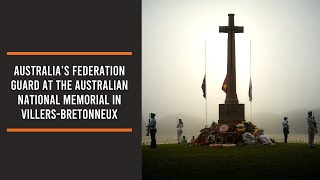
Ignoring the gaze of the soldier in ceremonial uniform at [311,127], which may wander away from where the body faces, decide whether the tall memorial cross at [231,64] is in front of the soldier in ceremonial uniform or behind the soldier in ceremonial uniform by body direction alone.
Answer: behind

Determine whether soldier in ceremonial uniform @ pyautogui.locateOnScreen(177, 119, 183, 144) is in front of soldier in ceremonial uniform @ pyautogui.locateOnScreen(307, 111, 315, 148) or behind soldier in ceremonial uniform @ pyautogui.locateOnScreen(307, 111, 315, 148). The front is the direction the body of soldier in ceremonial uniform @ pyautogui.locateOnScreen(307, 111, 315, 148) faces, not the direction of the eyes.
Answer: behind
